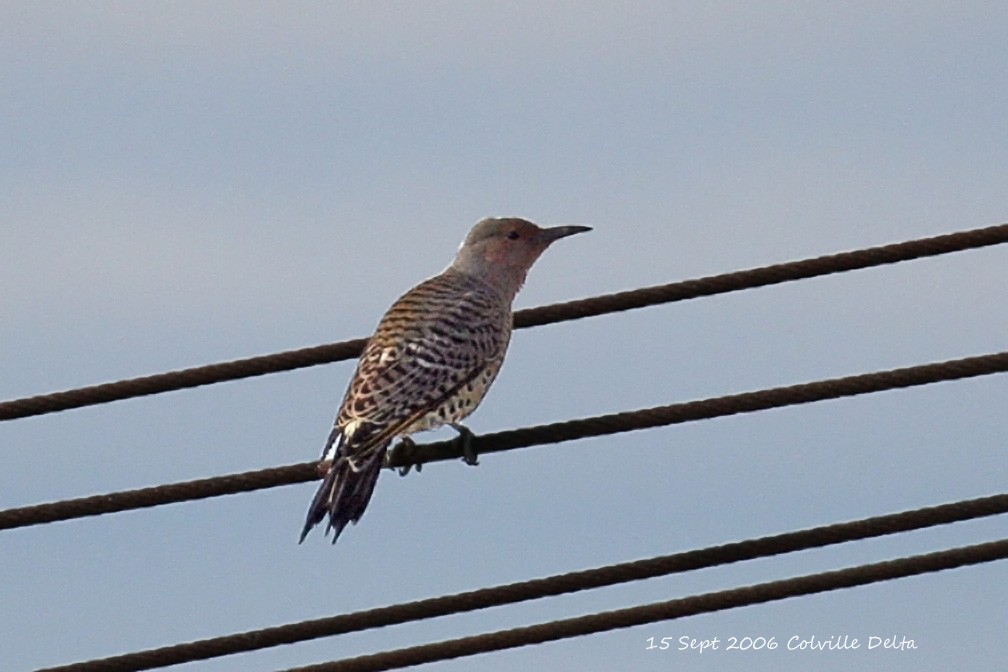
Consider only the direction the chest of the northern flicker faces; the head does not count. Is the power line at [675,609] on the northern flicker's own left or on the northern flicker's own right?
on the northern flicker's own right

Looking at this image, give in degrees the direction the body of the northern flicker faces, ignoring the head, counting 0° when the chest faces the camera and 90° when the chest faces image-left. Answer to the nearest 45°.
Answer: approximately 225°
